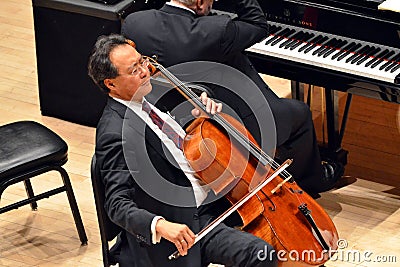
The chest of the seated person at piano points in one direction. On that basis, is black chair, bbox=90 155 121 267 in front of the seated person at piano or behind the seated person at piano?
behind

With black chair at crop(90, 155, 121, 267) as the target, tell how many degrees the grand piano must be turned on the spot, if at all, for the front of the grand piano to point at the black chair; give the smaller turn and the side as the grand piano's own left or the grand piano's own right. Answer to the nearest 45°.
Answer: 0° — it already faces it

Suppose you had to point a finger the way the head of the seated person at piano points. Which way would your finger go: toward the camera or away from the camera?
away from the camera

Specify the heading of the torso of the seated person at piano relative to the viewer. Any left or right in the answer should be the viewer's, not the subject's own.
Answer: facing away from the viewer and to the right of the viewer

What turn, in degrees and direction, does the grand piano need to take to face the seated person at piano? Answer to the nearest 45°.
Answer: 0° — it already faces them

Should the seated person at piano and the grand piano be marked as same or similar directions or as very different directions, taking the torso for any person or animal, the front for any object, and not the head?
very different directions

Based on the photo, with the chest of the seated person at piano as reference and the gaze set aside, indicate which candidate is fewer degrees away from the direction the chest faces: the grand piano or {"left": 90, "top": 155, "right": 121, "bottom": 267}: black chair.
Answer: the grand piano

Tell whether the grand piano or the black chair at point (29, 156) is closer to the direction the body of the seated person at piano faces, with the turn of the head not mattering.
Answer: the grand piano
